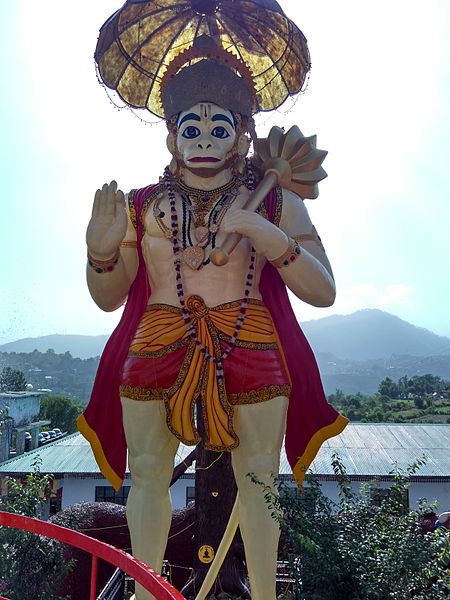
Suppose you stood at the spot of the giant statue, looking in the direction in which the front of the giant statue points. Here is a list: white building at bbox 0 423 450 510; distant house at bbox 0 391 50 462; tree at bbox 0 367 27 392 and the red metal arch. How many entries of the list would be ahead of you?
1

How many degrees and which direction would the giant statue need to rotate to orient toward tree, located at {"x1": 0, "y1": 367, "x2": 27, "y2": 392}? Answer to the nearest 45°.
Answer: approximately 180°

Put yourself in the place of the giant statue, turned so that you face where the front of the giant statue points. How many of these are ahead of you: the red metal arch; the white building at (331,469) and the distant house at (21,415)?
1

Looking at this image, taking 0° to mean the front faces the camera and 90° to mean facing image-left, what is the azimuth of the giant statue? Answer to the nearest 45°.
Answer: approximately 0°

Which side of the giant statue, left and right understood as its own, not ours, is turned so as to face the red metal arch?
front

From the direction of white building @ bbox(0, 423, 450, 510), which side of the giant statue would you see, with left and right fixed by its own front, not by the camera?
back

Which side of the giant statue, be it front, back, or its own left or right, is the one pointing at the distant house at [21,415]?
back
